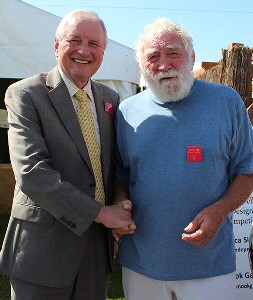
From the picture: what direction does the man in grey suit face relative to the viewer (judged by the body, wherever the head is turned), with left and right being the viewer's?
facing the viewer and to the right of the viewer

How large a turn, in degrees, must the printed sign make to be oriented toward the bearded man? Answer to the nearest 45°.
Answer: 0° — it already faces them

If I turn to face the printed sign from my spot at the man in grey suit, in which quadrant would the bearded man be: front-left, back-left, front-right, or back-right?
front-right

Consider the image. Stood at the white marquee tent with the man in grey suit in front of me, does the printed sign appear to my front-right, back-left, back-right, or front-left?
front-left

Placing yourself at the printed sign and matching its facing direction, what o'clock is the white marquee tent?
The white marquee tent is roughly at 4 o'clock from the printed sign.

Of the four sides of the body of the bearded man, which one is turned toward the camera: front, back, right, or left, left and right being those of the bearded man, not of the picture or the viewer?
front

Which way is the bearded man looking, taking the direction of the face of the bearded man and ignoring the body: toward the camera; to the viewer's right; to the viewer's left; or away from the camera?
toward the camera

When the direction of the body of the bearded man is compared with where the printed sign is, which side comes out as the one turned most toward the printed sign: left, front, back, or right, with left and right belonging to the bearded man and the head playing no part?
back

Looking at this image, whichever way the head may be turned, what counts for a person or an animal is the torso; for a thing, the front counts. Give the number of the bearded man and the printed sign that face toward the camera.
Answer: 2

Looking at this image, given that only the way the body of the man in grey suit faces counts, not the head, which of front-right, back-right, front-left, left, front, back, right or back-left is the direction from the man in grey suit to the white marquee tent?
back-left

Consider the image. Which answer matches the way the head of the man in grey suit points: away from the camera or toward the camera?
toward the camera

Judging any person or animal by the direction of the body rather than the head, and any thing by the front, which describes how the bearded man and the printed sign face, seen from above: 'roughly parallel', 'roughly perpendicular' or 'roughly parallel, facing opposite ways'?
roughly parallel

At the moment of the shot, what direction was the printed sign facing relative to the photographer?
facing the viewer
